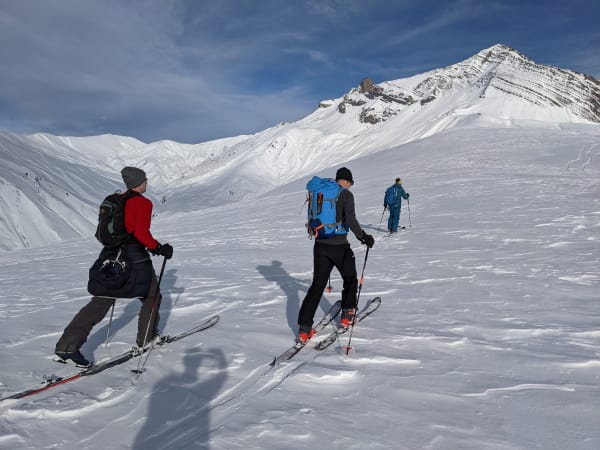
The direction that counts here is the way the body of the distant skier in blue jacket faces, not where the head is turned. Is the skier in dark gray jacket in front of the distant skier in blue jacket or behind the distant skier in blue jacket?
behind

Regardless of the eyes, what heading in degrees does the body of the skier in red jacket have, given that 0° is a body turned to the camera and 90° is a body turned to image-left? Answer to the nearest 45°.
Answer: approximately 270°

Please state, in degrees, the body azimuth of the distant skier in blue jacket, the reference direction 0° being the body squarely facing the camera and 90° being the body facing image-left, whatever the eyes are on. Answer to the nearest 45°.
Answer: approximately 225°
